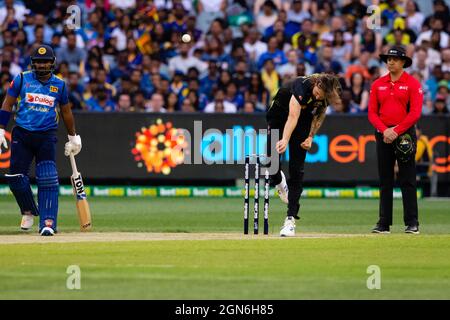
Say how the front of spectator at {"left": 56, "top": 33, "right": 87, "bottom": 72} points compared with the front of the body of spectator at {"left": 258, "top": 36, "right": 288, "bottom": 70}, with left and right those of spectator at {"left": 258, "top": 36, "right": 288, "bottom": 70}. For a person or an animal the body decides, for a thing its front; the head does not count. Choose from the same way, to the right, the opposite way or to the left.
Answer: the same way

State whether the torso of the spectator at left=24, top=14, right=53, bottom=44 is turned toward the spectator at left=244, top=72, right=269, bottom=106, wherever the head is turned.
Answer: no

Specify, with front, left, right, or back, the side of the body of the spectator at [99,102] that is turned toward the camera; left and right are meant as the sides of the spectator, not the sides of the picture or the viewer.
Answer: front

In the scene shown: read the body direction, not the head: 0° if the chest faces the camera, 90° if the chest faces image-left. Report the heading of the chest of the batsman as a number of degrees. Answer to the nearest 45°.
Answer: approximately 0°

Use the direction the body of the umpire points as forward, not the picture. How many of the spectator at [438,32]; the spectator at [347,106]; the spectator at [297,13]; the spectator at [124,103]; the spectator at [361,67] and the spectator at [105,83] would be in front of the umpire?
0

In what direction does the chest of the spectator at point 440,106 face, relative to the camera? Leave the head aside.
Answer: toward the camera

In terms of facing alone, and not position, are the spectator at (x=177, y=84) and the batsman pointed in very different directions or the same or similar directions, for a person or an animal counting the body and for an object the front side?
same or similar directions

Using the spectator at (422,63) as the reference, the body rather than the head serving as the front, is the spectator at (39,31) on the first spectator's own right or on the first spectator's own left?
on the first spectator's own right

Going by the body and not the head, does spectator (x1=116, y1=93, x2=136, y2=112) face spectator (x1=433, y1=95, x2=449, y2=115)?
no

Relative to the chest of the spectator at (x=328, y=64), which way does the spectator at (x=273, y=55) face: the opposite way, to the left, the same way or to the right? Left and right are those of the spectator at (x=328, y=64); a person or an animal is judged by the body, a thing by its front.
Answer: the same way

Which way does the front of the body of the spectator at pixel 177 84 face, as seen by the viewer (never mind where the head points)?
toward the camera

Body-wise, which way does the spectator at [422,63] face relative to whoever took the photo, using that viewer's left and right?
facing the viewer

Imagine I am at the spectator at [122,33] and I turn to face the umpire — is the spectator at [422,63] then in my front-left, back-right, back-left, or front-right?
front-left

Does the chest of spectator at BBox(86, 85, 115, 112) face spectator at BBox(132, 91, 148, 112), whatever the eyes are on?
no

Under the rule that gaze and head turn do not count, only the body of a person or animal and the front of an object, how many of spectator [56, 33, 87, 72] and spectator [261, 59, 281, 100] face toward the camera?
2

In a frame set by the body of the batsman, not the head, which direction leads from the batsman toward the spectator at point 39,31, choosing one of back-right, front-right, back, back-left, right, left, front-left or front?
back
